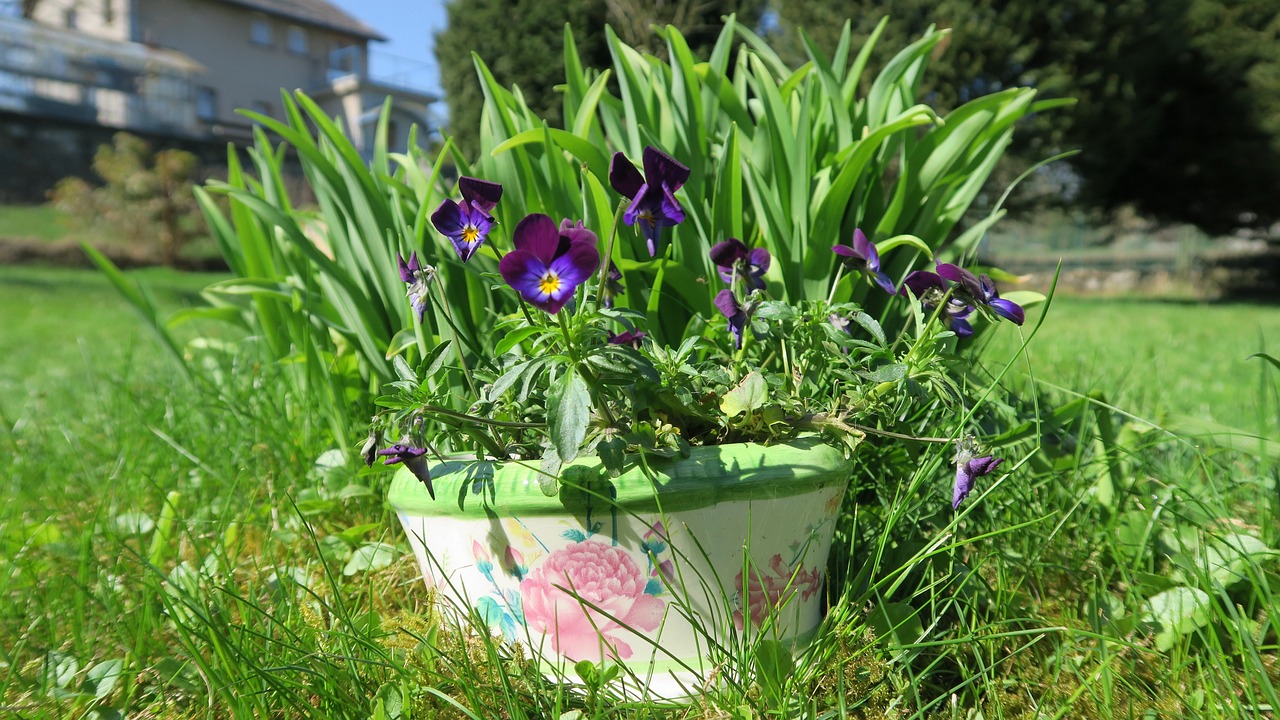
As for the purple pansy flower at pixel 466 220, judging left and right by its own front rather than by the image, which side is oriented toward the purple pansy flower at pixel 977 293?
left

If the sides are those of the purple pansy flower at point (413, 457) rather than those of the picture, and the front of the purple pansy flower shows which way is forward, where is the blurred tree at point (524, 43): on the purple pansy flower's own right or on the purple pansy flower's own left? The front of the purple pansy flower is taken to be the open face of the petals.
on the purple pansy flower's own right

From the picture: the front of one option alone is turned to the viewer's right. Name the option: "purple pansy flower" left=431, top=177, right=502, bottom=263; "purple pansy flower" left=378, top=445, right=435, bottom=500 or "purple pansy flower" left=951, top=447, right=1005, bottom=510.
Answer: "purple pansy flower" left=951, top=447, right=1005, bottom=510

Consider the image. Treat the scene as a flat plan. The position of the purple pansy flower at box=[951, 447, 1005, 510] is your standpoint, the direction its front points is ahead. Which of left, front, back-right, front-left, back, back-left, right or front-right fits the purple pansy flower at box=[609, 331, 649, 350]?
back

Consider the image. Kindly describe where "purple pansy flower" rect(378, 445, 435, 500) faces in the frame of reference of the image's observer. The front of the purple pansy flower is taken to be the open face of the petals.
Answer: facing to the left of the viewer

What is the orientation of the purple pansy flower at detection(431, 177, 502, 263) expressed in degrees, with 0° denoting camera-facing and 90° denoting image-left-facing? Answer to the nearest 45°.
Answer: approximately 0°

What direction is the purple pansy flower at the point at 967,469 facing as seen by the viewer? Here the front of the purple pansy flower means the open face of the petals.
to the viewer's right
